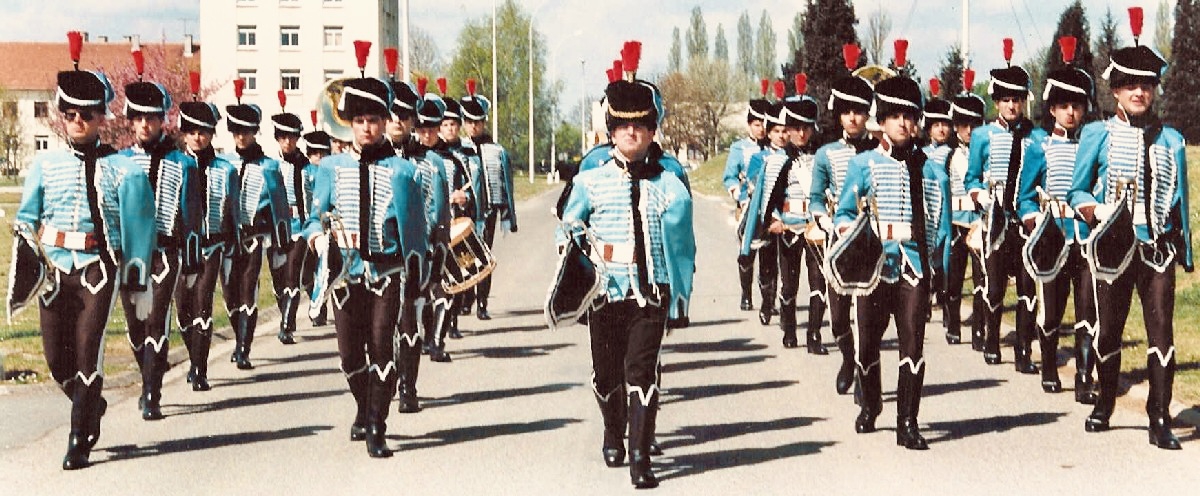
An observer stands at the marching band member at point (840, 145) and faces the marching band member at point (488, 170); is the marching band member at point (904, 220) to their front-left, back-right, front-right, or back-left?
back-left

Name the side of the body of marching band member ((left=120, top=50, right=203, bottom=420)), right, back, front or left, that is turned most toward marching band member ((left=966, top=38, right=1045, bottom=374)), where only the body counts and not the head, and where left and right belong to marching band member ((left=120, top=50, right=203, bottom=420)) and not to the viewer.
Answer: left

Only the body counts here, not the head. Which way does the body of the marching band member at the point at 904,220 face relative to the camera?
toward the camera

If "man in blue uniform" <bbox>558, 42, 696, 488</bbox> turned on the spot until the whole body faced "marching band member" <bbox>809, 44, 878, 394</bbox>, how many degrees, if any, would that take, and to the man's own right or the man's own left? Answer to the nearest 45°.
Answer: approximately 135° to the man's own left

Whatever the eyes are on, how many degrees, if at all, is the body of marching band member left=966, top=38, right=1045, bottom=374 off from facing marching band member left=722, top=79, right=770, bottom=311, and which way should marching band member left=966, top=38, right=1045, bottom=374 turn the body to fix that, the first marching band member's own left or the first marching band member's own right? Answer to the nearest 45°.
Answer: approximately 135° to the first marching band member's own right

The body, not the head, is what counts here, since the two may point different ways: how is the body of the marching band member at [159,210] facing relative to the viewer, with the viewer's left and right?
facing the viewer

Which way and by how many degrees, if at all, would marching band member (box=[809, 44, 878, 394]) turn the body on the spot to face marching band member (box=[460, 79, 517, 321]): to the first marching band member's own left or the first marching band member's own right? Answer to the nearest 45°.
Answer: approximately 135° to the first marching band member's own right

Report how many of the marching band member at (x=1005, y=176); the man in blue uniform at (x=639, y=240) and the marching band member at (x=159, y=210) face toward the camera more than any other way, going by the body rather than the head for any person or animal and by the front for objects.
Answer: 3

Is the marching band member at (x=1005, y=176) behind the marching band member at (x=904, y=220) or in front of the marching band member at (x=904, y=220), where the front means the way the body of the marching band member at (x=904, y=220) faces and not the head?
behind

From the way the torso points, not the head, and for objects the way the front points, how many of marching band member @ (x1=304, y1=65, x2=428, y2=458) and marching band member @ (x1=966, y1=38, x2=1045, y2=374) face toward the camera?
2

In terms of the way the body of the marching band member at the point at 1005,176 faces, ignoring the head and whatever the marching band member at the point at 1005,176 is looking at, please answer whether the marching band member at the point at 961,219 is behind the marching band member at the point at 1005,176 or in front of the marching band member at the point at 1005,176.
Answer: behind
